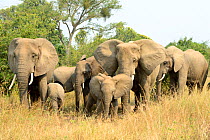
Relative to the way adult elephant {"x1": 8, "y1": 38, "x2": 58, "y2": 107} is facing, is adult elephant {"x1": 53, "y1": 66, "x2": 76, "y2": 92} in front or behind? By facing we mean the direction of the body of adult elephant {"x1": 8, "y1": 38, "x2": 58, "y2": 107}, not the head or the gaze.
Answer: behind

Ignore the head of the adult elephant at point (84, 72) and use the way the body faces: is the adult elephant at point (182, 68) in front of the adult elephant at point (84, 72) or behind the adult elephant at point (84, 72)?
behind

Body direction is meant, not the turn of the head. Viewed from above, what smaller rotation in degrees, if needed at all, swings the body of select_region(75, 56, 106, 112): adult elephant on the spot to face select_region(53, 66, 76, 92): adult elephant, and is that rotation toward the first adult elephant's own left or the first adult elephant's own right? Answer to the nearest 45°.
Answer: approximately 90° to the first adult elephant's own right

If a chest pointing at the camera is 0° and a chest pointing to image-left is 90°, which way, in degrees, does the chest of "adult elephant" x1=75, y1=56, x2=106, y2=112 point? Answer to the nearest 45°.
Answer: approximately 45°

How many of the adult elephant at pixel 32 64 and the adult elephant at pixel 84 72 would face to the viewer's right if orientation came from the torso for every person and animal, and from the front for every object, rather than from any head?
0

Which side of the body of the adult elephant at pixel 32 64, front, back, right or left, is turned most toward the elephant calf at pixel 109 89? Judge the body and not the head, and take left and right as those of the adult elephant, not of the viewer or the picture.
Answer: left

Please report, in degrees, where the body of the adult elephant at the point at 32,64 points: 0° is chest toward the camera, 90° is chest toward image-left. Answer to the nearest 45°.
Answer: approximately 45°

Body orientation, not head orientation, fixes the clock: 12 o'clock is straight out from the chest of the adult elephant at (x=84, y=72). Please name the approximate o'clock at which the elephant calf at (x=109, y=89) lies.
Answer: The elephant calf is roughly at 10 o'clock from the adult elephant.

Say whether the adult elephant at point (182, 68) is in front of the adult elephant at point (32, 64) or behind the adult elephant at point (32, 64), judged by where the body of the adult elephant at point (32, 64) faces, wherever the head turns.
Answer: behind

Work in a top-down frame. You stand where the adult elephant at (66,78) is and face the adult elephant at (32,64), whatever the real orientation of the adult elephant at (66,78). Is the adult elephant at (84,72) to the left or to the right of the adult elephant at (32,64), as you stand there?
left
